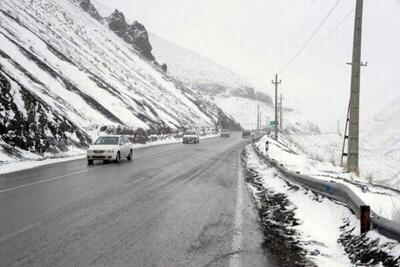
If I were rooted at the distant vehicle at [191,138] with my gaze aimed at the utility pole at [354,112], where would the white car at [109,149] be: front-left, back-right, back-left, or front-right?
front-right

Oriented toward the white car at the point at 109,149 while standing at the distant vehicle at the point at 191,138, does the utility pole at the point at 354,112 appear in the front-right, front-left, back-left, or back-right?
front-left

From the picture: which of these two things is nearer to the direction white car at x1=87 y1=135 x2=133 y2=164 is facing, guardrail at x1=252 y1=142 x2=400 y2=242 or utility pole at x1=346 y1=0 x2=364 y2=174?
the guardrail

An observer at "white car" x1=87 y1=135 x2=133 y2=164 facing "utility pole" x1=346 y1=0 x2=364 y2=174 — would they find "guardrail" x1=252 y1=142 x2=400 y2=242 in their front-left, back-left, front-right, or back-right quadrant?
front-right

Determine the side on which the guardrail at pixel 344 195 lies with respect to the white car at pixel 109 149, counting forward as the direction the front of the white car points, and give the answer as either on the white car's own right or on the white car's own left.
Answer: on the white car's own left

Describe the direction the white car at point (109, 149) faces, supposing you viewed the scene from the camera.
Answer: facing the viewer and to the left of the viewer

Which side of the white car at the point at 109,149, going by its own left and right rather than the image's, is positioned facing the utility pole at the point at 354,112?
left

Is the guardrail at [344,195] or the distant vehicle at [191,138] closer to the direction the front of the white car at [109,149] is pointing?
the guardrail
